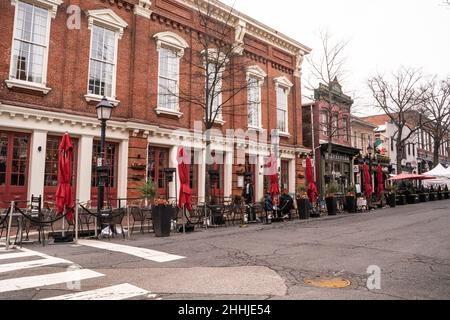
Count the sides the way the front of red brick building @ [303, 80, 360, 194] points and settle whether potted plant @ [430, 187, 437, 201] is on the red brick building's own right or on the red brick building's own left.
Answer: on the red brick building's own left

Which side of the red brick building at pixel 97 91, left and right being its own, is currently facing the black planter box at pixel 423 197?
left

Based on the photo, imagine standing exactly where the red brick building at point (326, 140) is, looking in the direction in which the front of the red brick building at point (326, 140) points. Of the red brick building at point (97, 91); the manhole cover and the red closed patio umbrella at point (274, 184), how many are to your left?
0

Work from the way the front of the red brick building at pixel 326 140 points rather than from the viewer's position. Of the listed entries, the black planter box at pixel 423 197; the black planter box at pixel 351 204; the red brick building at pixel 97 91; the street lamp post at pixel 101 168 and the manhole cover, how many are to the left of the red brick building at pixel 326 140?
1

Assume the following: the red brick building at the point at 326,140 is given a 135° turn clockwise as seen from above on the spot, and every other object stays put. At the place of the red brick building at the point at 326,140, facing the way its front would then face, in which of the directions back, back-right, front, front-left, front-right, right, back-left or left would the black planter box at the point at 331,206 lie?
left

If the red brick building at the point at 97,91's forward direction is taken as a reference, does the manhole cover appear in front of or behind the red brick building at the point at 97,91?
in front

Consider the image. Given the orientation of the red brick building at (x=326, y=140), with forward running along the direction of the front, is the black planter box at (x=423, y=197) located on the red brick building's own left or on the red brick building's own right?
on the red brick building's own left

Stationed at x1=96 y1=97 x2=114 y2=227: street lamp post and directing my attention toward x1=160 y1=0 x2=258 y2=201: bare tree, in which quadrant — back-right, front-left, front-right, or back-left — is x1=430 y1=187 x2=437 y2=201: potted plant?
front-right

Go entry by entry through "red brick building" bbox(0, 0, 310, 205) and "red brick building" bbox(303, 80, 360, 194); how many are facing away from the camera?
0

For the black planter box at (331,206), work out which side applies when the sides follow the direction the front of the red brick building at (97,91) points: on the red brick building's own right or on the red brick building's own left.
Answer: on the red brick building's own left

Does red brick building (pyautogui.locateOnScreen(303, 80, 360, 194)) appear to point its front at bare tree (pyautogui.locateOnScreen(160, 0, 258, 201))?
no

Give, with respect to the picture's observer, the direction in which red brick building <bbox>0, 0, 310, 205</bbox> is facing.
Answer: facing the viewer and to the right of the viewer

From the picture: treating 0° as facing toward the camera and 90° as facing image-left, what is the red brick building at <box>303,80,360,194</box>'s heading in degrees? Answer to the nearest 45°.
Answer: approximately 315°

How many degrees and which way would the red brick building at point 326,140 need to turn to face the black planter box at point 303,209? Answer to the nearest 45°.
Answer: approximately 45° to its right
